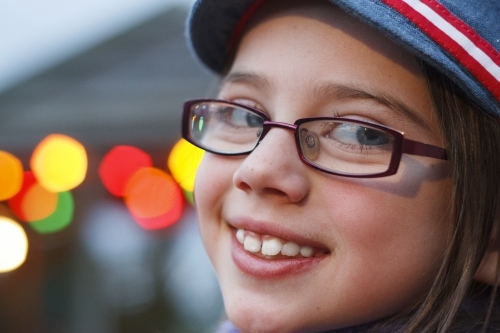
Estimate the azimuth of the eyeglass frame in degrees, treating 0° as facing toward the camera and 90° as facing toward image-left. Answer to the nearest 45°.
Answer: approximately 45°
